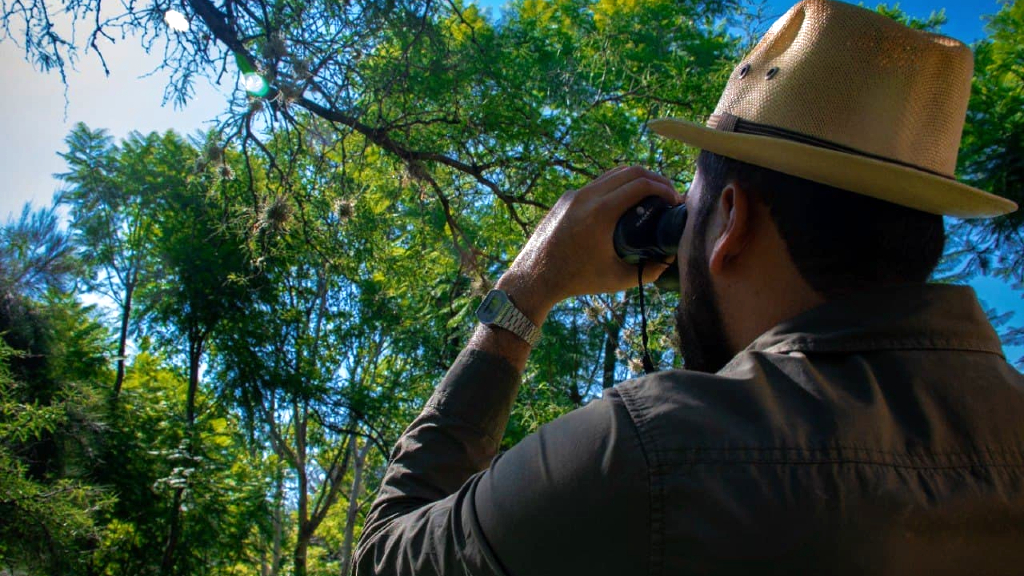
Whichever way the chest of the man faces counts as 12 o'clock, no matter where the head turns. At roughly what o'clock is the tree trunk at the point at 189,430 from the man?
The tree trunk is roughly at 12 o'clock from the man.

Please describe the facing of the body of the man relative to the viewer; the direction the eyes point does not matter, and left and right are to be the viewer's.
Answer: facing away from the viewer and to the left of the viewer

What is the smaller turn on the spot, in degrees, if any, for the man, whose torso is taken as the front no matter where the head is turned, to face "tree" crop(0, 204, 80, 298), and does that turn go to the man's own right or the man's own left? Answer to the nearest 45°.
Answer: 0° — they already face it

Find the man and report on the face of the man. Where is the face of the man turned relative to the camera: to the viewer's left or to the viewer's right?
to the viewer's left

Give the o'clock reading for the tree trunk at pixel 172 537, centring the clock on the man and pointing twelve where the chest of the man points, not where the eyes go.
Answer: The tree trunk is roughly at 12 o'clock from the man.

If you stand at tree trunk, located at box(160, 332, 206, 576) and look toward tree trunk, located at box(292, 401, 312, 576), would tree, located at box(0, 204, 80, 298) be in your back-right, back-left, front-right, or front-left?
back-left
